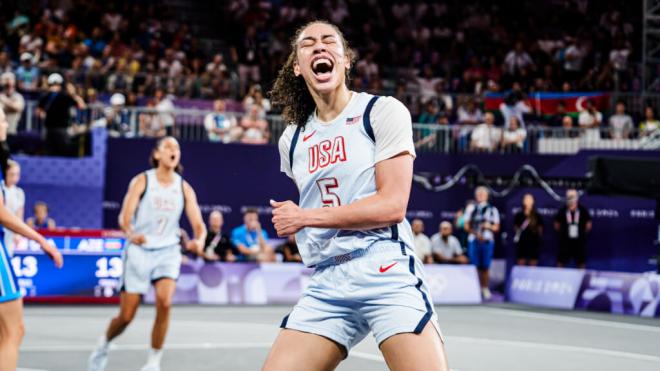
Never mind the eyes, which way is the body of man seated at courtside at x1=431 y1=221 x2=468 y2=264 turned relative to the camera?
toward the camera

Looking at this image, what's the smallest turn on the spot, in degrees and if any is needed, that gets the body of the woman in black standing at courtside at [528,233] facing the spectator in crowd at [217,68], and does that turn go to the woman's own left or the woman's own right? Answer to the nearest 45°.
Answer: approximately 90° to the woman's own right

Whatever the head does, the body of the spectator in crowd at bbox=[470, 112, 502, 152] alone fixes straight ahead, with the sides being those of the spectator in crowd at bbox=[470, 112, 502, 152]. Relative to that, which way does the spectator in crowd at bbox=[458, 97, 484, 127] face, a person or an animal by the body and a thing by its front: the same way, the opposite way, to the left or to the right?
the same way

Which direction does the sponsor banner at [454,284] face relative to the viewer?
toward the camera

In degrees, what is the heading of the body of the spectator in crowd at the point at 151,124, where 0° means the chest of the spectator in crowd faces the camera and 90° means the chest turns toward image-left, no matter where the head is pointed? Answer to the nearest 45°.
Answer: approximately 0°

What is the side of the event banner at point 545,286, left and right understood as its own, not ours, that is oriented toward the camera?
front

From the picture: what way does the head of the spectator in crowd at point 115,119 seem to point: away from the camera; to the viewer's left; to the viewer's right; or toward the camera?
toward the camera

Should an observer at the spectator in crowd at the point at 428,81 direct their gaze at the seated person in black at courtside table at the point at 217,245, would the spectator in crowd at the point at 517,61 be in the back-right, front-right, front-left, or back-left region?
back-left

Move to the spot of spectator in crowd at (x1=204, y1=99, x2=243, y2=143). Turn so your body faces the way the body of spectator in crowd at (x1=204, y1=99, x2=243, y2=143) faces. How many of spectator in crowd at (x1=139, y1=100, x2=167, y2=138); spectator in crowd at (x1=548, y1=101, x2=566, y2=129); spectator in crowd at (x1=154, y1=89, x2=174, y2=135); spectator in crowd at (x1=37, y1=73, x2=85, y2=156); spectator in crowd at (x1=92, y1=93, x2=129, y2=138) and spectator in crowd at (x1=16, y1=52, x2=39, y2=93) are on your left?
1

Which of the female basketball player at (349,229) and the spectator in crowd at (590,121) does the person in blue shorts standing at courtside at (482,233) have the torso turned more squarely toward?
the female basketball player

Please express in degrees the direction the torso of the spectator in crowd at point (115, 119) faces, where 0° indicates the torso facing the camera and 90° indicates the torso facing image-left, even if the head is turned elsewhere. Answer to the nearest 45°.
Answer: approximately 45°

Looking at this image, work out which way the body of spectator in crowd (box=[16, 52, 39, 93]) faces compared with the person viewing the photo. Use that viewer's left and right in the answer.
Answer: facing the viewer

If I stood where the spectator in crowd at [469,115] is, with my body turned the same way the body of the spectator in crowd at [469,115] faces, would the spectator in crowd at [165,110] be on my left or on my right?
on my right

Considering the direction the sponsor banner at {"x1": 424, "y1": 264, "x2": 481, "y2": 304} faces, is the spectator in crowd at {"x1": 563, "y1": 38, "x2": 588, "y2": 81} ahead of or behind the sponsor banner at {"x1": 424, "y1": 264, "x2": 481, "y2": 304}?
behind
